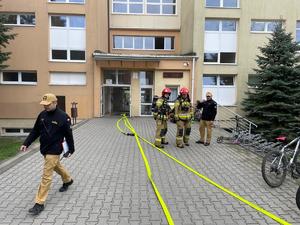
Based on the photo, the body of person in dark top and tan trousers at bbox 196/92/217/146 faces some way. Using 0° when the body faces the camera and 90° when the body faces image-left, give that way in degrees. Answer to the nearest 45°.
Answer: approximately 45°

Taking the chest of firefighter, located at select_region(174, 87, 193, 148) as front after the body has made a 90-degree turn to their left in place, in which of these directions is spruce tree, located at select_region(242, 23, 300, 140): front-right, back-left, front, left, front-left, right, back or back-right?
front-left

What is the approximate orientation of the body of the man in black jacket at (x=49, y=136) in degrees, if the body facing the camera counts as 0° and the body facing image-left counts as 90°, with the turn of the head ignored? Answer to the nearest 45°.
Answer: approximately 45°

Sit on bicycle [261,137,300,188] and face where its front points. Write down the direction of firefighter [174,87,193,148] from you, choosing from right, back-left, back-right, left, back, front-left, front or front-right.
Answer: left

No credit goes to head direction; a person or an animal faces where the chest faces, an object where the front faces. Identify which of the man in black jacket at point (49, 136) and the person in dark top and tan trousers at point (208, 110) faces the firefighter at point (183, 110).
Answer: the person in dark top and tan trousers

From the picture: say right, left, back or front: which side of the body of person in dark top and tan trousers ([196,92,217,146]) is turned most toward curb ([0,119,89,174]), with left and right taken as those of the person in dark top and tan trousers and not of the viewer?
right

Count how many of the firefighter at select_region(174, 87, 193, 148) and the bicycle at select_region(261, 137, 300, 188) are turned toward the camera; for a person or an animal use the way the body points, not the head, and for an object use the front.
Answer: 1

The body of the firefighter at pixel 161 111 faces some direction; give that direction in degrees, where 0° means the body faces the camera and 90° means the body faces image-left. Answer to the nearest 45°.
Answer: approximately 315°

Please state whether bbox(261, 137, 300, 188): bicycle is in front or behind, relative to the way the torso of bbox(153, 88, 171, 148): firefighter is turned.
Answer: in front

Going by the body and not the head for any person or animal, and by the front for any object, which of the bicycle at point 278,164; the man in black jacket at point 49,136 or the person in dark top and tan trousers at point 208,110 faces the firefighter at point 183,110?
the person in dark top and tan trousers
